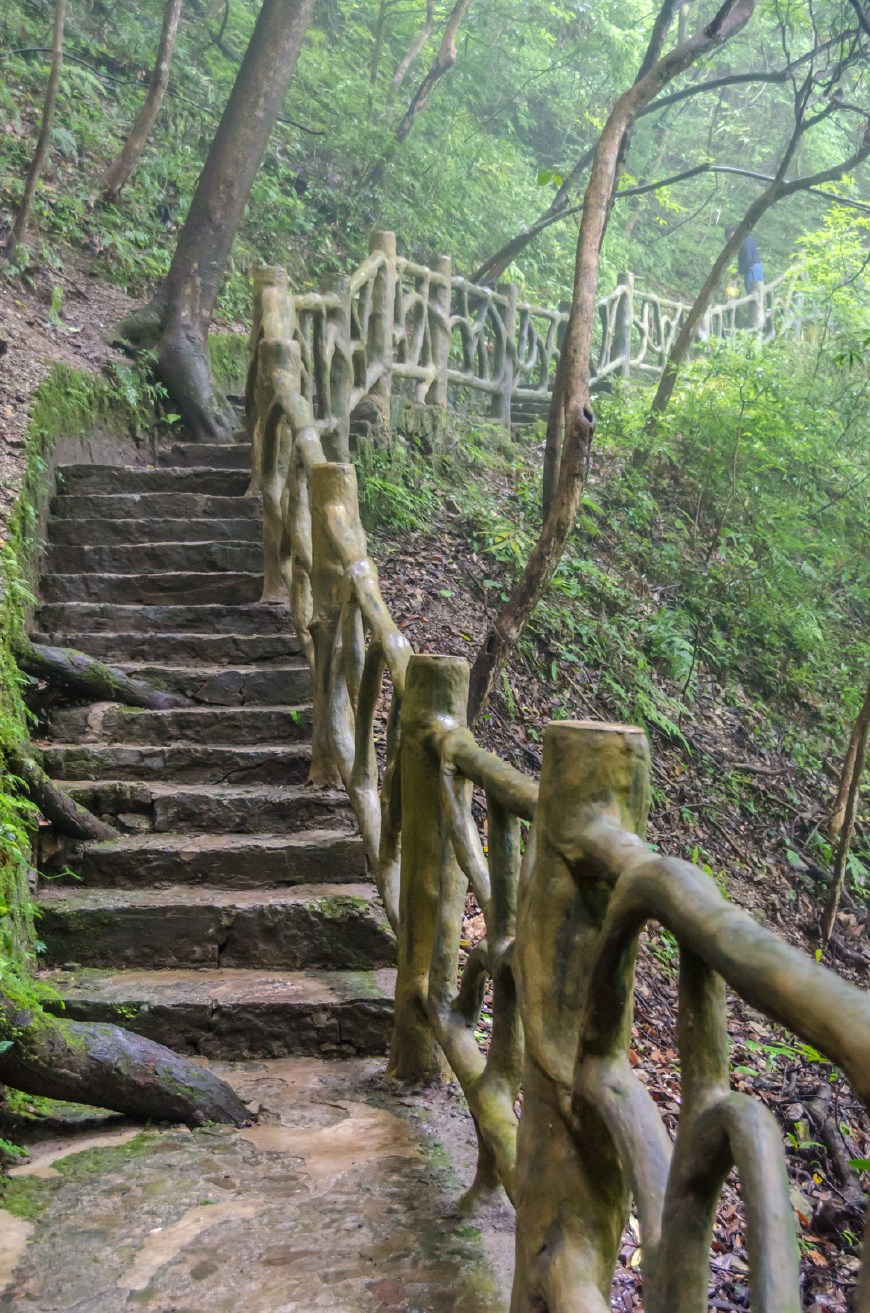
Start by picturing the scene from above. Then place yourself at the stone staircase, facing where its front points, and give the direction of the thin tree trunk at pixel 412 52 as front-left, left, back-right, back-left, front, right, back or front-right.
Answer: back

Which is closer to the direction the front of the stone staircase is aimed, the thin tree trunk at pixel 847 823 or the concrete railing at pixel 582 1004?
the concrete railing

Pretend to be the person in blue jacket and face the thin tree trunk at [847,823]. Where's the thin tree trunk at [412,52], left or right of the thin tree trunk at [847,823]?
right

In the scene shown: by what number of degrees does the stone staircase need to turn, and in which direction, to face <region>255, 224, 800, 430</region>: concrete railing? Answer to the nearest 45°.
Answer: approximately 180°

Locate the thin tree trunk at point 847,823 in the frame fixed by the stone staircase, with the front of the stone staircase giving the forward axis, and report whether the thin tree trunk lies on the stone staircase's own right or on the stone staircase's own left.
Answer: on the stone staircase's own left

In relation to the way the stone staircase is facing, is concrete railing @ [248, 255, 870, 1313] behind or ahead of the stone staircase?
ahead

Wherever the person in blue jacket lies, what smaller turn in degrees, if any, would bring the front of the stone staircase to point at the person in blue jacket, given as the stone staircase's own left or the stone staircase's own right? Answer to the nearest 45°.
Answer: approximately 135° to the stone staircase's own left

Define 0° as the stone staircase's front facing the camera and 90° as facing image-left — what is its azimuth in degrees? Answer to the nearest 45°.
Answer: approximately 0°

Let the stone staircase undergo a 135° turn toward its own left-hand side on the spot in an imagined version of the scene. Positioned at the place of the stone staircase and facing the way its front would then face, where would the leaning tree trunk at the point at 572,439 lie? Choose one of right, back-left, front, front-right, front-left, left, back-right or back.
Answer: front

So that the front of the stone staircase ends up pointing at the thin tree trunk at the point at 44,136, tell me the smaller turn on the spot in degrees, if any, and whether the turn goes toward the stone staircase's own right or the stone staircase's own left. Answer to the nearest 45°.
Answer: approximately 180°
